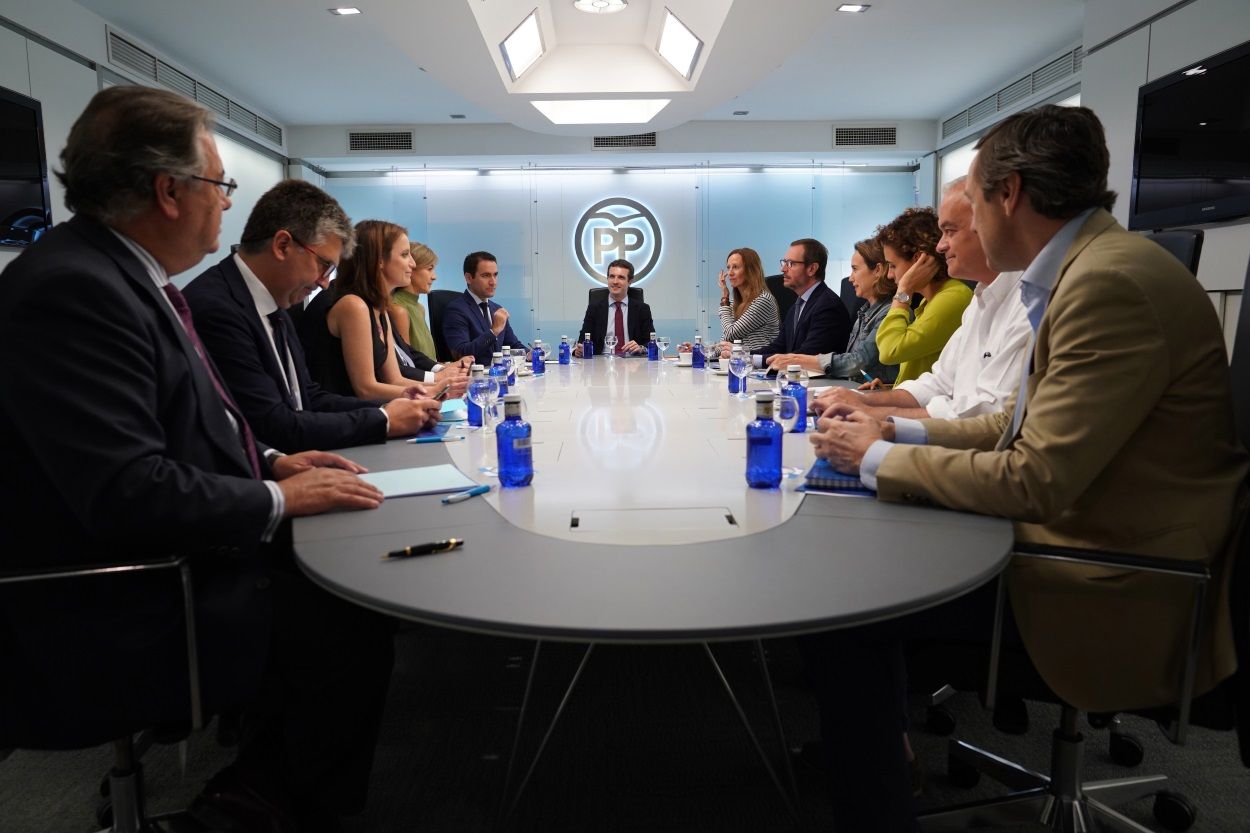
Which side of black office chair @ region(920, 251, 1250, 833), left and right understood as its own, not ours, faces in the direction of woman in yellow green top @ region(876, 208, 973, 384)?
right

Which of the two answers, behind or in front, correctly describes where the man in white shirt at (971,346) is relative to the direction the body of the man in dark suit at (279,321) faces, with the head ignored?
in front

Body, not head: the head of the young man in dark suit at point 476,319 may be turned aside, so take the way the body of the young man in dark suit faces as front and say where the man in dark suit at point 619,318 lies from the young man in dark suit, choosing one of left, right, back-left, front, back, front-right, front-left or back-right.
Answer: left

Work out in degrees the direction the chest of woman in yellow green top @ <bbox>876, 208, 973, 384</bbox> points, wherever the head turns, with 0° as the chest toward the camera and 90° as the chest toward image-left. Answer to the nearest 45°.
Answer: approximately 90°

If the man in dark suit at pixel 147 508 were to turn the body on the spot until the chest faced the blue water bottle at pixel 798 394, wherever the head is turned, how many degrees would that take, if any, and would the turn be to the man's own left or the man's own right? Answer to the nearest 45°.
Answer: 0° — they already face it

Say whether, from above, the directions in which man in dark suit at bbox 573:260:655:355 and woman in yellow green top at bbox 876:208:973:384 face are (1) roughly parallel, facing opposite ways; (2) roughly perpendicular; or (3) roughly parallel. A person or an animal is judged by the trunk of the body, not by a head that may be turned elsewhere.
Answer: roughly perpendicular

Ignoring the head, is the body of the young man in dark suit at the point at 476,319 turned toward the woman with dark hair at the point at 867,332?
yes

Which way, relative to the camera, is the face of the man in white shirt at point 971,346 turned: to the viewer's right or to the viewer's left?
to the viewer's left

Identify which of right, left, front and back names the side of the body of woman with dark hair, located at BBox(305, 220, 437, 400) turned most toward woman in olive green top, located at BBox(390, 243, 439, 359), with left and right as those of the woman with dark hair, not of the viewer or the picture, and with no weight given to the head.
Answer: left

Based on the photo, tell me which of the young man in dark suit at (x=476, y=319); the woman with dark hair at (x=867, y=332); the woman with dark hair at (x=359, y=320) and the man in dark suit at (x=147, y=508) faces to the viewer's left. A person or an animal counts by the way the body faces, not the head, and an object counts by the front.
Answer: the woman with dark hair at (x=867, y=332)

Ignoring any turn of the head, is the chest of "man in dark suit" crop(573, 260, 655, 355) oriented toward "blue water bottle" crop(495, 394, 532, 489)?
yes

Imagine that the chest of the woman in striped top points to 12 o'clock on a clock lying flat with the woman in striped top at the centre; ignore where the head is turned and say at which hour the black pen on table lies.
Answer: The black pen on table is roughly at 9 o'clock from the woman in striped top.

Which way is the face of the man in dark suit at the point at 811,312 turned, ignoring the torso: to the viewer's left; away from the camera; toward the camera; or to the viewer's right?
to the viewer's left

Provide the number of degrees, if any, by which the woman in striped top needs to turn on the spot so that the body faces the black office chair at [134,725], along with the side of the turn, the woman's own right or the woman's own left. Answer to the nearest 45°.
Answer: approximately 90° to the woman's own left

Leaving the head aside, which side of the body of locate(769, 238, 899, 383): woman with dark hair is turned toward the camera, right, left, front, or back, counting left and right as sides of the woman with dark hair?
left
